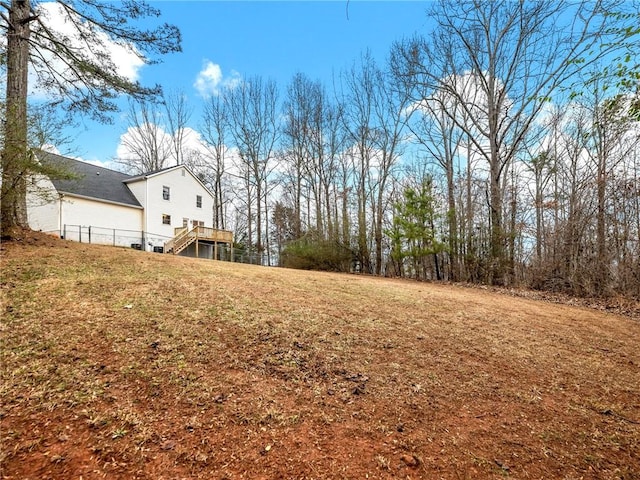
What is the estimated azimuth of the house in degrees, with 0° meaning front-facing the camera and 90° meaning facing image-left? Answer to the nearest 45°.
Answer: approximately 135°

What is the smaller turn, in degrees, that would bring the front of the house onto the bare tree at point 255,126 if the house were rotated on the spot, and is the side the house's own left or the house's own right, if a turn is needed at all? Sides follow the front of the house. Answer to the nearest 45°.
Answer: approximately 135° to the house's own right

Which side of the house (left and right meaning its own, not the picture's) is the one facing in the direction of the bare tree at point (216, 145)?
right

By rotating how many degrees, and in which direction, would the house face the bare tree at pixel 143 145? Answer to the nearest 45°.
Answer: approximately 45° to its right
